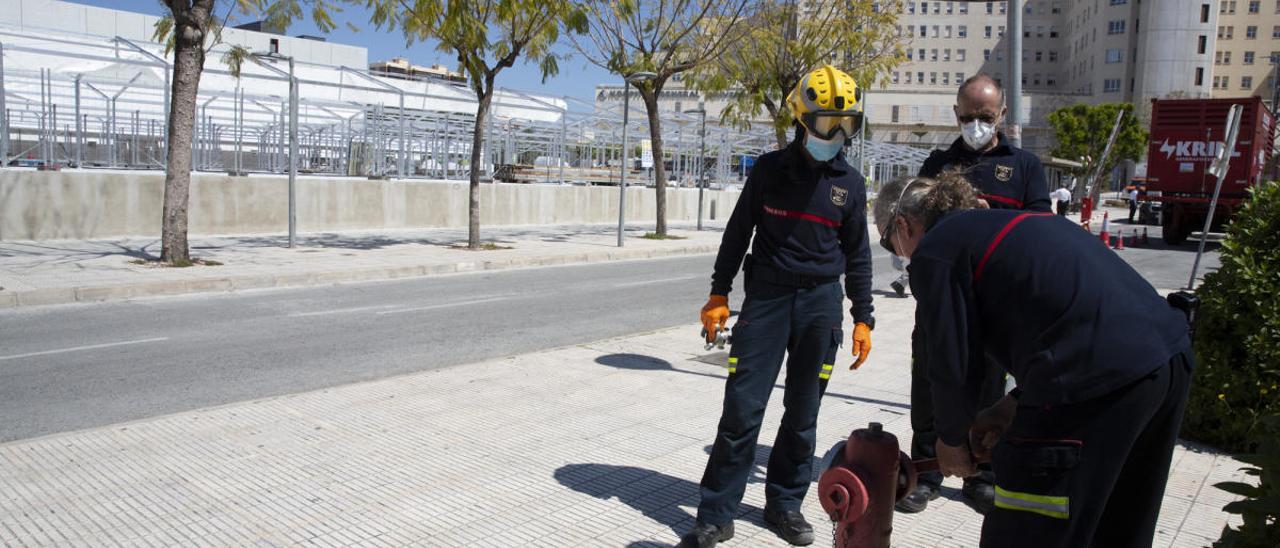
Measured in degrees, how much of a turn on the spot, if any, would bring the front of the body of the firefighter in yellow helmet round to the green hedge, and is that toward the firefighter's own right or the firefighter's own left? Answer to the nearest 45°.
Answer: approximately 135° to the firefighter's own left

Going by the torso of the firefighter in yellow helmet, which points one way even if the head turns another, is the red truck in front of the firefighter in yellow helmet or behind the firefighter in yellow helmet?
behind

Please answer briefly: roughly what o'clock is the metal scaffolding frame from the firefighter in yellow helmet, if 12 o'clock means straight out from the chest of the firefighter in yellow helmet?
The metal scaffolding frame is roughly at 5 o'clock from the firefighter in yellow helmet.

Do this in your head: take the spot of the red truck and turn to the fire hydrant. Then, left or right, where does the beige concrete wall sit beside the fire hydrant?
right

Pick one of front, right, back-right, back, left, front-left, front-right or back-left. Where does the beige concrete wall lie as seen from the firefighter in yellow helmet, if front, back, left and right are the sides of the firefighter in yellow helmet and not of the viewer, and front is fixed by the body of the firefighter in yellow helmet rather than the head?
back-right

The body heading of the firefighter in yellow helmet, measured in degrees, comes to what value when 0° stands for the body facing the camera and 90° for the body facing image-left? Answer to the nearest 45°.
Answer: approximately 0°

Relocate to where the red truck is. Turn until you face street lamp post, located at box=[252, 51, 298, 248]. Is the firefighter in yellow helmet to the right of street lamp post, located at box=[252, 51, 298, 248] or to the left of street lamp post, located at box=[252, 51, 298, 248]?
left

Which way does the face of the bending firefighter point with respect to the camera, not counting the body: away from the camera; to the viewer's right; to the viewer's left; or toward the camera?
to the viewer's left

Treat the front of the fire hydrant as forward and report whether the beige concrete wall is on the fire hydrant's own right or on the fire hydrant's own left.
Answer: on the fire hydrant's own right

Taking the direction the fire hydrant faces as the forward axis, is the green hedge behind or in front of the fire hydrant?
behind
